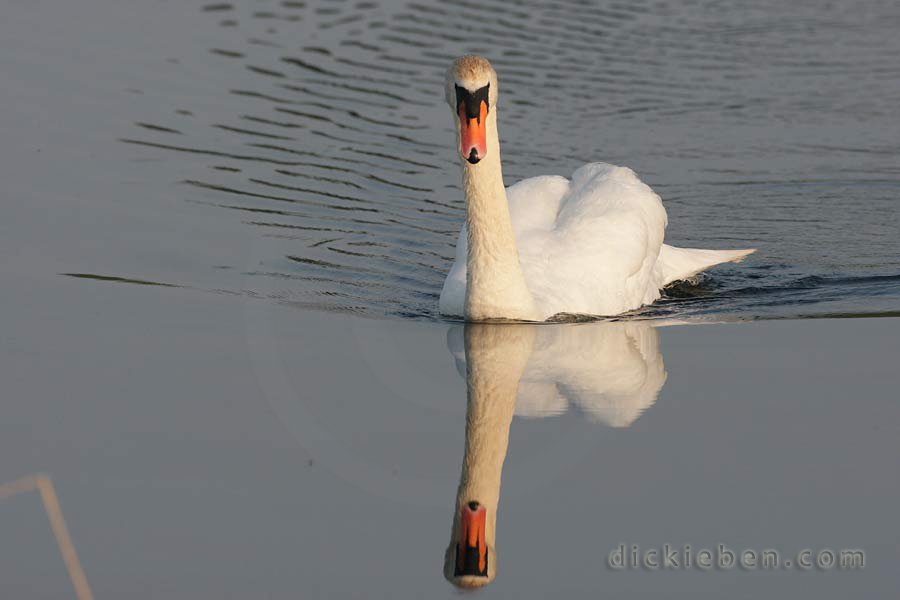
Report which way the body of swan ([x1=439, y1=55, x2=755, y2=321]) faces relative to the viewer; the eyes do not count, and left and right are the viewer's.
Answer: facing the viewer and to the left of the viewer
